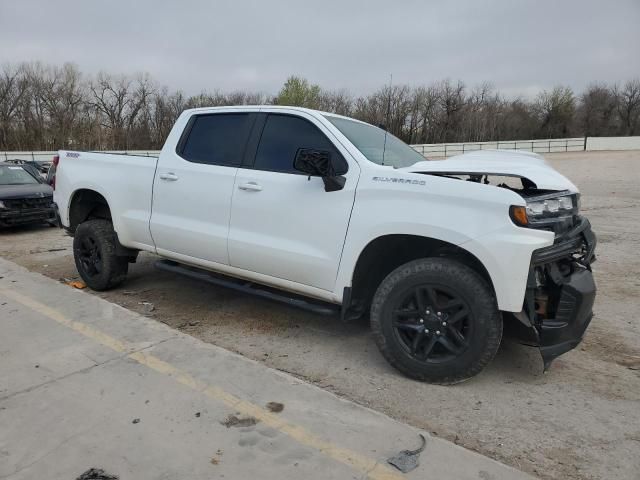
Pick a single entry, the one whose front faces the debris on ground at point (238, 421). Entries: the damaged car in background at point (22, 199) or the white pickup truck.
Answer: the damaged car in background

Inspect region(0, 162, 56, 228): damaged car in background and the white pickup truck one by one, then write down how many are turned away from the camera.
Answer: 0

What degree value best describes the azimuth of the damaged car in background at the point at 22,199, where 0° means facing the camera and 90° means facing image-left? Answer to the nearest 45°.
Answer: approximately 0°

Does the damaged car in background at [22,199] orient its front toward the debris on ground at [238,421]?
yes

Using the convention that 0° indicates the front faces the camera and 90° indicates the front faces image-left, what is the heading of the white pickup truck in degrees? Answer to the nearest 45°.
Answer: approximately 315°

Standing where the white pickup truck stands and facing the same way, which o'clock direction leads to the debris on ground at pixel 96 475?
The debris on ground is roughly at 3 o'clock from the white pickup truck.

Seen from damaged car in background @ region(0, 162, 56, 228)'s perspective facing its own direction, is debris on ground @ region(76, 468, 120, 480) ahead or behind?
ahead

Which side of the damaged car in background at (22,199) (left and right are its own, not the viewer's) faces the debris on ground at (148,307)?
front

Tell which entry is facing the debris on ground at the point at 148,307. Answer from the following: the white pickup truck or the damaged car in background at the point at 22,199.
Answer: the damaged car in background

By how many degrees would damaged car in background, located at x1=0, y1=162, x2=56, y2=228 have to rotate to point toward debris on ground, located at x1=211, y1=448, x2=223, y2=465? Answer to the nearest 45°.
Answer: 0° — it already faces it

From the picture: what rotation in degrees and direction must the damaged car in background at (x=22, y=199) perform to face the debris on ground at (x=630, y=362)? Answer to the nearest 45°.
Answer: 0° — it already faces it

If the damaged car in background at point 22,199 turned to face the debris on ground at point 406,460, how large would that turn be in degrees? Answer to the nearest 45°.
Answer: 0° — it already faces it

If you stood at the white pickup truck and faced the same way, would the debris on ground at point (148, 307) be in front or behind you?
behind

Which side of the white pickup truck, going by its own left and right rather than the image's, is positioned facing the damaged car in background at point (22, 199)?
back

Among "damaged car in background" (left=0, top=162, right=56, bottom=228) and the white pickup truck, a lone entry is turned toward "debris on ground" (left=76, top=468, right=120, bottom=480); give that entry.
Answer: the damaged car in background
